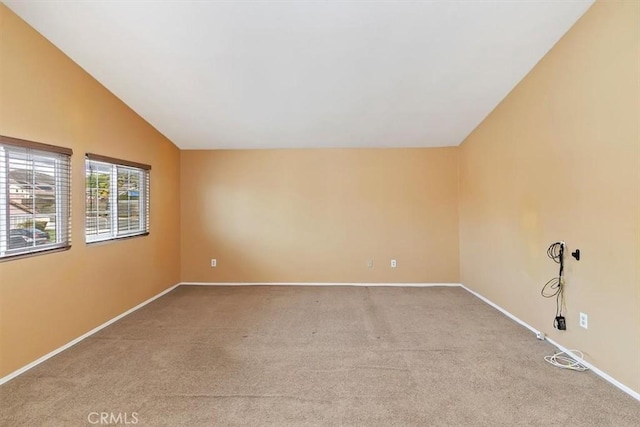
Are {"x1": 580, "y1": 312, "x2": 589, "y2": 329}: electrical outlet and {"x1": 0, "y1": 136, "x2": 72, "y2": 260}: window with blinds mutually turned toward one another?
yes

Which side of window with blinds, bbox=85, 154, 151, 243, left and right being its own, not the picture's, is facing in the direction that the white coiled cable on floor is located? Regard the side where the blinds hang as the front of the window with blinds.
front

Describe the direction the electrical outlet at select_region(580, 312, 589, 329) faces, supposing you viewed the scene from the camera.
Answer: facing the viewer and to the left of the viewer

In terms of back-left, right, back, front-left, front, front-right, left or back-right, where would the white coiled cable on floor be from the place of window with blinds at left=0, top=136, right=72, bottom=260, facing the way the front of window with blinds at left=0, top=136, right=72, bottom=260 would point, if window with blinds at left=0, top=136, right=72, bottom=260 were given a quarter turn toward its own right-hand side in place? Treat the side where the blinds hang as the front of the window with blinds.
left

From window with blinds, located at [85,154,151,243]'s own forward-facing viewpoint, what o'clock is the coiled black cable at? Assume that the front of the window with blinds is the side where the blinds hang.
The coiled black cable is roughly at 12 o'clock from the window with blinds.

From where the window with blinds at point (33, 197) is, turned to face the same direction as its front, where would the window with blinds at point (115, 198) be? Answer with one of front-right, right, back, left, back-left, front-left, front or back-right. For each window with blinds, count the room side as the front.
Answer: left

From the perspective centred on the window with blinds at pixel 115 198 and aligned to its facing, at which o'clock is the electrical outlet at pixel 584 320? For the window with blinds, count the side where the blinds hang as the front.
The electrical outlet is roughly at 12 o'clock from the window with blinds.

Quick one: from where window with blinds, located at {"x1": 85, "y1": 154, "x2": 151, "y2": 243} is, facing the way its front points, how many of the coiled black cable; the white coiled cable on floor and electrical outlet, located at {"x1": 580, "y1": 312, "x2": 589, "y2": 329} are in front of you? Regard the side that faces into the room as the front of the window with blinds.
3

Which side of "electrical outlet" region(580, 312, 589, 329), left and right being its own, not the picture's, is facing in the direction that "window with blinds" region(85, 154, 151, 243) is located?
front

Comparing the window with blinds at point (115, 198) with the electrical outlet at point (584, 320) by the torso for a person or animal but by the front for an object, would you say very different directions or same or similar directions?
very different directions

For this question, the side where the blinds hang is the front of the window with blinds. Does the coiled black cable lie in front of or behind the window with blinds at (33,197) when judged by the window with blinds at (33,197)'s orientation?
in front

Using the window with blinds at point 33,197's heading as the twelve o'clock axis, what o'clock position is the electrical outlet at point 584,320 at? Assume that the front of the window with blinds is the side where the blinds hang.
The electrical outlet is roughly at 12 o'clock from the window with blinds.

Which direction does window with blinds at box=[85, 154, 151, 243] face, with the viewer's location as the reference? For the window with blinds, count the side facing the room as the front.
facing the viewer and to the right of the viewer

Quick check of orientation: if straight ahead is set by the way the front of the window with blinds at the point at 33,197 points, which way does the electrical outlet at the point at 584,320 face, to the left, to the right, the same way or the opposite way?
the opposite way
